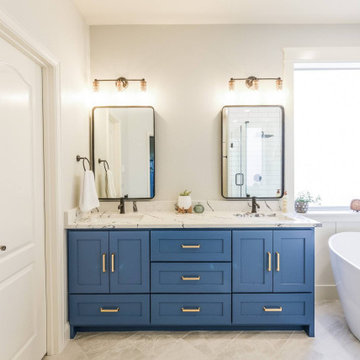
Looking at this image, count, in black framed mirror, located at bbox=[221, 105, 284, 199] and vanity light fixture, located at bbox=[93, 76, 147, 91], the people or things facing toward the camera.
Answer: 2

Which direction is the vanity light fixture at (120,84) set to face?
toward the camera

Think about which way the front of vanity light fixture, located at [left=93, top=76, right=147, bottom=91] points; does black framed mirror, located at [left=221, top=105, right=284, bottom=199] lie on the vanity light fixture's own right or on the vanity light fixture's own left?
on the vanity light fixture's own left

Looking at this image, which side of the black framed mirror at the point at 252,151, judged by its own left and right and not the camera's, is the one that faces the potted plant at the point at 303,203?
left

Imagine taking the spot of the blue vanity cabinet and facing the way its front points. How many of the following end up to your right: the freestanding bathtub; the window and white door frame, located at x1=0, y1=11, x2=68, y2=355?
1

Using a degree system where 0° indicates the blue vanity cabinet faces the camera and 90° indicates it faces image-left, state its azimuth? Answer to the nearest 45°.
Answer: approximately 0°

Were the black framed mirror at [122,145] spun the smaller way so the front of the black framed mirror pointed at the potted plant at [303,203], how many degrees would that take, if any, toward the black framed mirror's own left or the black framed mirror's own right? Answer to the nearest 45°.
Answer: approximately 90° to the black framed mirror's own left

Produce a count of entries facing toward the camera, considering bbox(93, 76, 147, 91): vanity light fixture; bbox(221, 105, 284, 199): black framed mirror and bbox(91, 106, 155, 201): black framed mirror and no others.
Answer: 3

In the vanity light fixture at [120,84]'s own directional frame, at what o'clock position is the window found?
The window is roughly at 9 o'clock from the vanity light fixture.

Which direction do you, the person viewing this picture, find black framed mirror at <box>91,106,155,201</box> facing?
facing the viewer
